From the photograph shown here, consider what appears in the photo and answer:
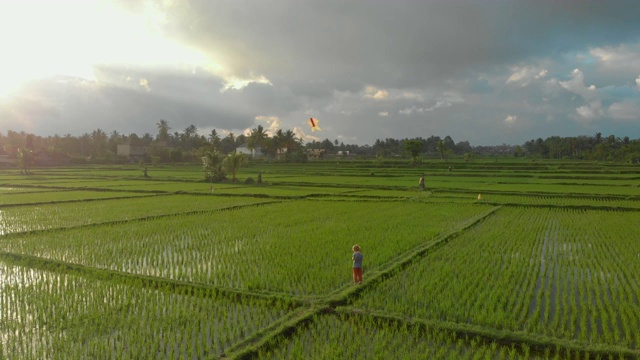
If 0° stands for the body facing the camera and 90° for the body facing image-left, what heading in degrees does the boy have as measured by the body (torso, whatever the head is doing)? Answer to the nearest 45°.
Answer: approximately 180°

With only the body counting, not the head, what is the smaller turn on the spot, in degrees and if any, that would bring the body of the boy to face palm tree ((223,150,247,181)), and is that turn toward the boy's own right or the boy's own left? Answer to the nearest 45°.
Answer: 0° — they already face it
